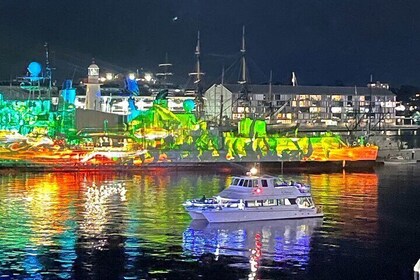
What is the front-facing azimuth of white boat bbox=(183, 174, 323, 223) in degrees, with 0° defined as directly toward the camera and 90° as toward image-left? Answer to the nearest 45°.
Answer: approximately 45°
